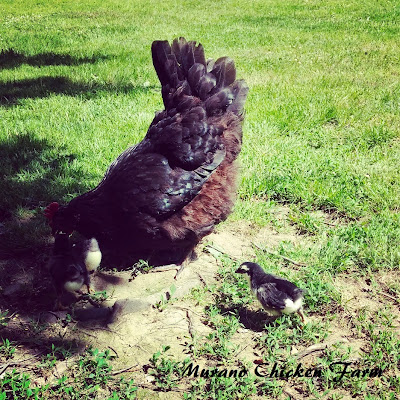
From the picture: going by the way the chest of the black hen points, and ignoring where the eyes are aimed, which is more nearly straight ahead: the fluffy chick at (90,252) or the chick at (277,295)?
the fluffy chick

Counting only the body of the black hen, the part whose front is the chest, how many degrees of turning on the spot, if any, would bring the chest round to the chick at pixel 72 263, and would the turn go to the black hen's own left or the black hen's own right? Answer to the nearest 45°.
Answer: approximately 45° to the black hen's own left

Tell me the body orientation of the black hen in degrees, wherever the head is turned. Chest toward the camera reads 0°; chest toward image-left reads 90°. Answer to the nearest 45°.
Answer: approximately 90°

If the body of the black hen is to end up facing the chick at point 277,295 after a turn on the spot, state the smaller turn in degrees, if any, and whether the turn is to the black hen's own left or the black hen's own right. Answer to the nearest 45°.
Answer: approximately 135° to the black hen's own left

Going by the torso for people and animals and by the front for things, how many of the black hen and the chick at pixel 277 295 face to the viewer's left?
2

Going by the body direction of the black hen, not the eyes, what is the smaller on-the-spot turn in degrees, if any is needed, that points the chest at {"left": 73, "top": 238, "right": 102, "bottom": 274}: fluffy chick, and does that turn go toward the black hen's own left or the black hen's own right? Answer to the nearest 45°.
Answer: approximately 45° to the black hen's own left

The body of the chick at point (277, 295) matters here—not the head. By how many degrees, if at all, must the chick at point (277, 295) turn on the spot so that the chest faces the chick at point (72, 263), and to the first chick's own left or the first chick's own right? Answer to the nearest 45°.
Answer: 0° — it already faces it

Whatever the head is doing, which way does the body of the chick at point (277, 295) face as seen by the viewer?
to the viewer's left
